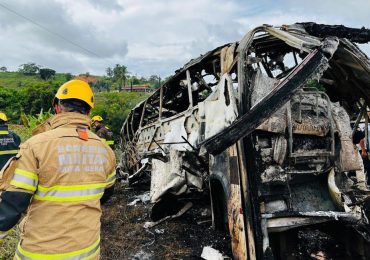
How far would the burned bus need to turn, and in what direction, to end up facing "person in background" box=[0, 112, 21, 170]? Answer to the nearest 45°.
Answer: approximately 135° to its right

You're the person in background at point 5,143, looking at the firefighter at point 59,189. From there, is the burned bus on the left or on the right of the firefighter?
left

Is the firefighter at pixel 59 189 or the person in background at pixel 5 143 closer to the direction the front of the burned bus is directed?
the firefighter

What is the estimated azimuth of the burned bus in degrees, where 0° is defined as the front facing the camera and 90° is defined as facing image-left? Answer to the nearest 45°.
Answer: approximately 315°

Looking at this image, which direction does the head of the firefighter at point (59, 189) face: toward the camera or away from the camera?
away from the camera

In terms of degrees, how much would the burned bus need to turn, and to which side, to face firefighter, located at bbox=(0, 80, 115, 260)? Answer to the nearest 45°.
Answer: approximately 90° to its right
